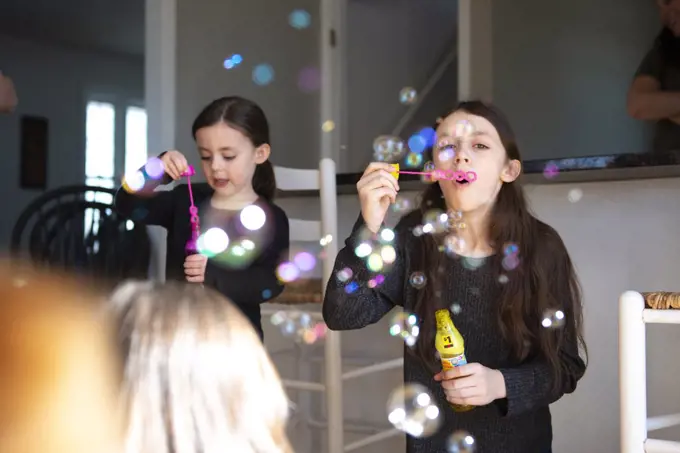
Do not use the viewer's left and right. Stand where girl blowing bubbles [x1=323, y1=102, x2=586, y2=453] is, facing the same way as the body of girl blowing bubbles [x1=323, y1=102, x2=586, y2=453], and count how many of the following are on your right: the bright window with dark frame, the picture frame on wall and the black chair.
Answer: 3

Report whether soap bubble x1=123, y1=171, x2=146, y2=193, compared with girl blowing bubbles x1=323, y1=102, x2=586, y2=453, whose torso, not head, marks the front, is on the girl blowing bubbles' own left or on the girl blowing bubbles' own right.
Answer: on the girl blowing bubbles' own right

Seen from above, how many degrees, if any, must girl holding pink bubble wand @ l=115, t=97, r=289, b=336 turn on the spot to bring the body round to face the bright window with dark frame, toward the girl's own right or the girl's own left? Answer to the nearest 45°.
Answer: approximately 135° to the girl's own right

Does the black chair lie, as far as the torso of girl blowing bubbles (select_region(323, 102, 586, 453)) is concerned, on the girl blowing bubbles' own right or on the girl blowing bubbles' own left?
on the girl blowing bubbles' own right

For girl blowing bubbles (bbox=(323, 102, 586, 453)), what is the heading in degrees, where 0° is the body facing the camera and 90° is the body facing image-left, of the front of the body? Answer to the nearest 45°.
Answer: approximately 45°
